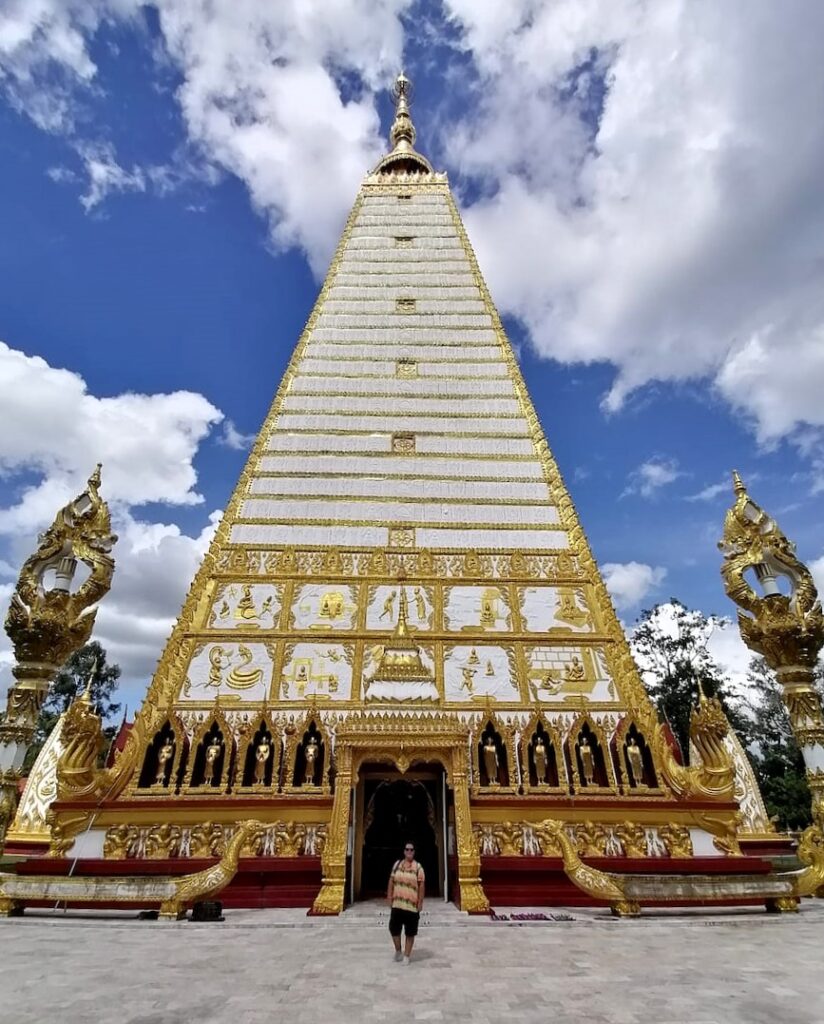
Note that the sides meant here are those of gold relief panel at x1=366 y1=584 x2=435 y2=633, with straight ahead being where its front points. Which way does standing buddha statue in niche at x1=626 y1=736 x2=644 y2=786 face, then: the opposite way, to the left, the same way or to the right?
the same way

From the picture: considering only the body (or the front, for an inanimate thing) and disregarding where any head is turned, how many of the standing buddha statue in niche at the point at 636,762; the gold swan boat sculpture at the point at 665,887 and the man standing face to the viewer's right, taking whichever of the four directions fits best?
0

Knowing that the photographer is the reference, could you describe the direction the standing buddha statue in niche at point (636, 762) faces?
facing the viewer

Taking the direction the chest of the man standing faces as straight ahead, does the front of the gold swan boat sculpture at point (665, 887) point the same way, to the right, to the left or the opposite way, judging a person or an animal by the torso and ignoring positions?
to the right

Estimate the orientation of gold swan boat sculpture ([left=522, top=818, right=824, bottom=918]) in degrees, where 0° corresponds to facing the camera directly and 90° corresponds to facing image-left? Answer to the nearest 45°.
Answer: approximately 90°

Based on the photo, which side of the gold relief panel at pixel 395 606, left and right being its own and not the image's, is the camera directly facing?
front

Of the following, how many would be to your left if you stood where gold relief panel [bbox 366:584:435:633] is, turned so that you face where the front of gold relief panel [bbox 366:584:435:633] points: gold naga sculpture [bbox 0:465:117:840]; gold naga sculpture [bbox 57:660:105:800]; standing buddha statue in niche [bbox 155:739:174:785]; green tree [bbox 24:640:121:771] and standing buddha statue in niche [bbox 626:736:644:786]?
1

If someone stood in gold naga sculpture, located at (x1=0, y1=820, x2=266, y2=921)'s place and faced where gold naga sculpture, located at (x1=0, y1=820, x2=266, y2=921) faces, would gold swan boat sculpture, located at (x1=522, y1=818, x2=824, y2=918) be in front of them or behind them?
in front

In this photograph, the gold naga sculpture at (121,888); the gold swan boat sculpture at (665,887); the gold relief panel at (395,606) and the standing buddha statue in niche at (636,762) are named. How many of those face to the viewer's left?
1

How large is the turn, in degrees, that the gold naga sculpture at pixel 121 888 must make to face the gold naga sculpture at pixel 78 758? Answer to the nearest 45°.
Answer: approximately 135° to its left

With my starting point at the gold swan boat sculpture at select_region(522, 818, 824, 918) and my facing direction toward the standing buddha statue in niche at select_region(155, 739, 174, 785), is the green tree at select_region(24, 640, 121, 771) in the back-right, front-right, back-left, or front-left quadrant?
front-right

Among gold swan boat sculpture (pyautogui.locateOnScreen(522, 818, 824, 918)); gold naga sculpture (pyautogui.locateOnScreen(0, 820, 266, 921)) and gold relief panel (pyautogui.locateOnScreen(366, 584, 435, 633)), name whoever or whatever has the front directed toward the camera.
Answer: the gold relief panel

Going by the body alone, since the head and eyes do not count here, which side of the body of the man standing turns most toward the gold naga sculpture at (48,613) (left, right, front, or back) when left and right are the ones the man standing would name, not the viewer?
right

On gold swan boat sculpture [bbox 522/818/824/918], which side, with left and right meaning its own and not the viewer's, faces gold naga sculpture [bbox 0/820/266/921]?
front

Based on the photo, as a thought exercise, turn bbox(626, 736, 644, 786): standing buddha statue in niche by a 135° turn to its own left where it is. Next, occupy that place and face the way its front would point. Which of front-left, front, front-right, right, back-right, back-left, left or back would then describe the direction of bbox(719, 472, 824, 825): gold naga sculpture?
front-right

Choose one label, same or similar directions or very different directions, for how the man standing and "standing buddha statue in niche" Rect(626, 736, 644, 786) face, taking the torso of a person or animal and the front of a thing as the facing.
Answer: same or similar directions

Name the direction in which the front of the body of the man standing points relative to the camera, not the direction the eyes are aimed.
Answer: toward the camera

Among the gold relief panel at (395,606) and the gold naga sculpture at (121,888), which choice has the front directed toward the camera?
the gold relief panel
